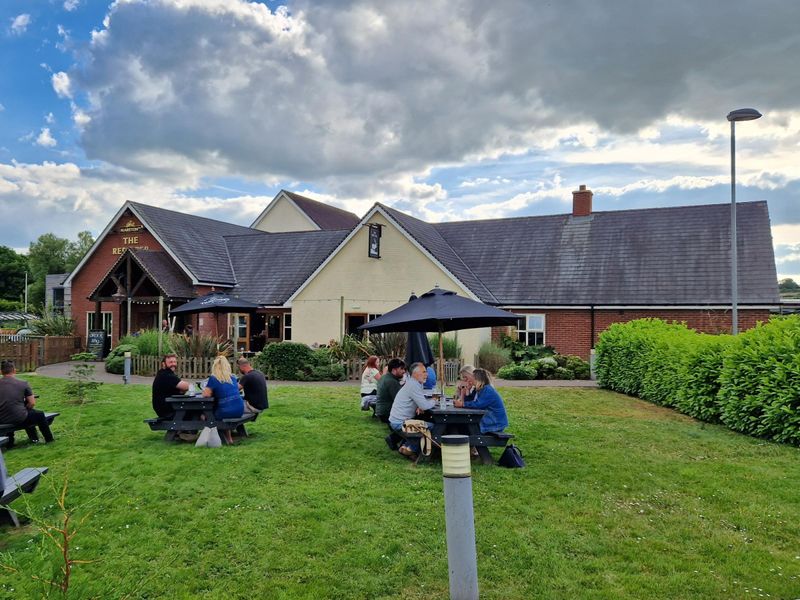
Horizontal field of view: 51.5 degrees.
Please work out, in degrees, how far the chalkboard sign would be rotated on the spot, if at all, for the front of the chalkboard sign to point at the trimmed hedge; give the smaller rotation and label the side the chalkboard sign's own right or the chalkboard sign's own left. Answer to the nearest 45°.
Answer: approximately 45° to the chalkboard sign's own left

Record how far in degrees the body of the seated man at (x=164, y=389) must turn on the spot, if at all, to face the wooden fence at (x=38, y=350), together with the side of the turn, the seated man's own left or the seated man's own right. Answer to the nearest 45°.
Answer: approximately 90° to the seated man's own left

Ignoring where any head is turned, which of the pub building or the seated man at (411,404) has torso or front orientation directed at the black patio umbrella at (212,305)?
the pub building

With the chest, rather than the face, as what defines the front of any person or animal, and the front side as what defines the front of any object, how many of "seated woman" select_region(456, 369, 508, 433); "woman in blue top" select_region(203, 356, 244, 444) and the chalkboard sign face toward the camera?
1

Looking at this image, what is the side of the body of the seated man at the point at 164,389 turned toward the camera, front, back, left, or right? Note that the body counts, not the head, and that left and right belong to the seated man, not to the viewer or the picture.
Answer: right

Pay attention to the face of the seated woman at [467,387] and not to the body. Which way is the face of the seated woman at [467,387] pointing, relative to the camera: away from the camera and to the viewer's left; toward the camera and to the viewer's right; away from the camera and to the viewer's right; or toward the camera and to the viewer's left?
toward the camera and to the viewer's left

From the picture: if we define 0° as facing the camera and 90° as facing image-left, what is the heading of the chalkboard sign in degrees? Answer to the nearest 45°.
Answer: approximately 0°

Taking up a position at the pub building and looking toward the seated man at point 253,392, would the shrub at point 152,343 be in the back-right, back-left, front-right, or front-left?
front-right

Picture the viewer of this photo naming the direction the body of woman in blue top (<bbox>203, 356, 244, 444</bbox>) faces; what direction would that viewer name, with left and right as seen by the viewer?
facing away from the viewer and to the left of the viewer

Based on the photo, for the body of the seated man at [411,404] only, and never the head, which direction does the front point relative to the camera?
to the viewer's right

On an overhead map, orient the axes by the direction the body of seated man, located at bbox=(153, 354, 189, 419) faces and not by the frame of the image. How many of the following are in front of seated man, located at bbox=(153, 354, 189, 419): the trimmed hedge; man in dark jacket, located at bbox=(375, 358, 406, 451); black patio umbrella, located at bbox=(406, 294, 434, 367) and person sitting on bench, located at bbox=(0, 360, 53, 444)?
3

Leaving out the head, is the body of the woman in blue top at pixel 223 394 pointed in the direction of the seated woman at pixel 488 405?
no

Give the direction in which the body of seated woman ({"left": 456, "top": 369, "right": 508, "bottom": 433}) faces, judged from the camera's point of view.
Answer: to the viewer's left

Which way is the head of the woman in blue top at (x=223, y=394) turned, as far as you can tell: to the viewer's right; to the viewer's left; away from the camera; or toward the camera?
away from the camera

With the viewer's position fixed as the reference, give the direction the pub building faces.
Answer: facing the viewer and to the left of the viewer

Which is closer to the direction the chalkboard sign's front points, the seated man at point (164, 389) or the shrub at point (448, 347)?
the seated man

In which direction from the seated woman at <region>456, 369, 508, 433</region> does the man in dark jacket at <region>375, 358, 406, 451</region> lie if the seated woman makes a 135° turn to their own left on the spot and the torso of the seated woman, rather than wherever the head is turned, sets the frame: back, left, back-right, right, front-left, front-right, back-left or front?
back

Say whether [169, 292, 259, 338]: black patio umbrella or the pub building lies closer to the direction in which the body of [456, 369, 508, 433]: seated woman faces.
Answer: the black patio umbrella
